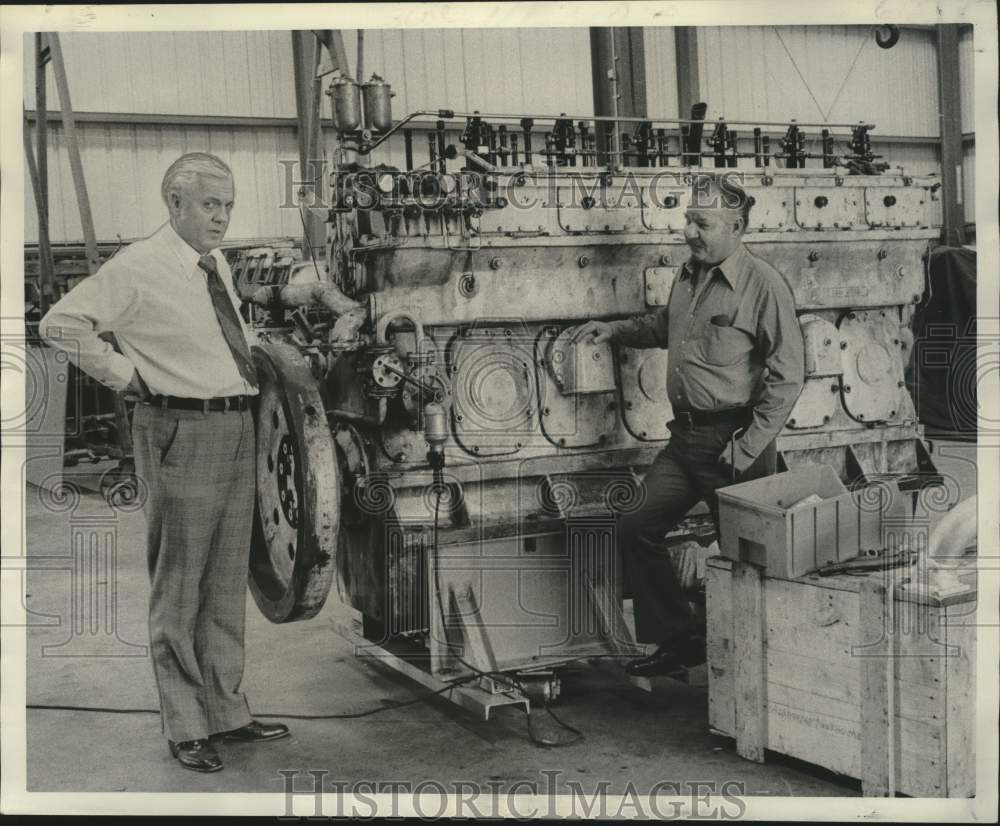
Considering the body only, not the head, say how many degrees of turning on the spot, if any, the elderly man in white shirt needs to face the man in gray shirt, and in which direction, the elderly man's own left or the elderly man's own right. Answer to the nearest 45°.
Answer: approximately 45° to the elderly man's own left

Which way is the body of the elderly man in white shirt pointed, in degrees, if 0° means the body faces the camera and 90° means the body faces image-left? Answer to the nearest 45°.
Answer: approximately 315°

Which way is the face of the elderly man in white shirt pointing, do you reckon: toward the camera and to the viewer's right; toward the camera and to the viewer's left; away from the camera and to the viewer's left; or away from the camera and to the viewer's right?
toward the camera and to the viewer's right

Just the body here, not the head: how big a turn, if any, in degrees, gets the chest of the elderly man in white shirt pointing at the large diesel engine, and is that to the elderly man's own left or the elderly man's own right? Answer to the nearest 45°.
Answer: approximately 45° to the elderly man's own left

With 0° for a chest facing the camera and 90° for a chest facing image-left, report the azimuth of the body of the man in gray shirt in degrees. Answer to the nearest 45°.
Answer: approximately 45°
